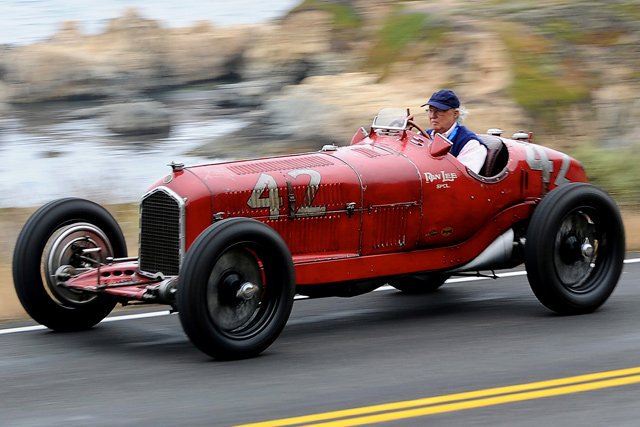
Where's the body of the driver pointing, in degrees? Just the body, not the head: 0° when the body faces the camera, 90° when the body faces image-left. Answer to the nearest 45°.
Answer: approximately 45°

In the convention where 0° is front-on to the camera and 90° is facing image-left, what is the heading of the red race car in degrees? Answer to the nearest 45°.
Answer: approximately 45°

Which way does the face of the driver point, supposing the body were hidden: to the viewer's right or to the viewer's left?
to the viewer's left
